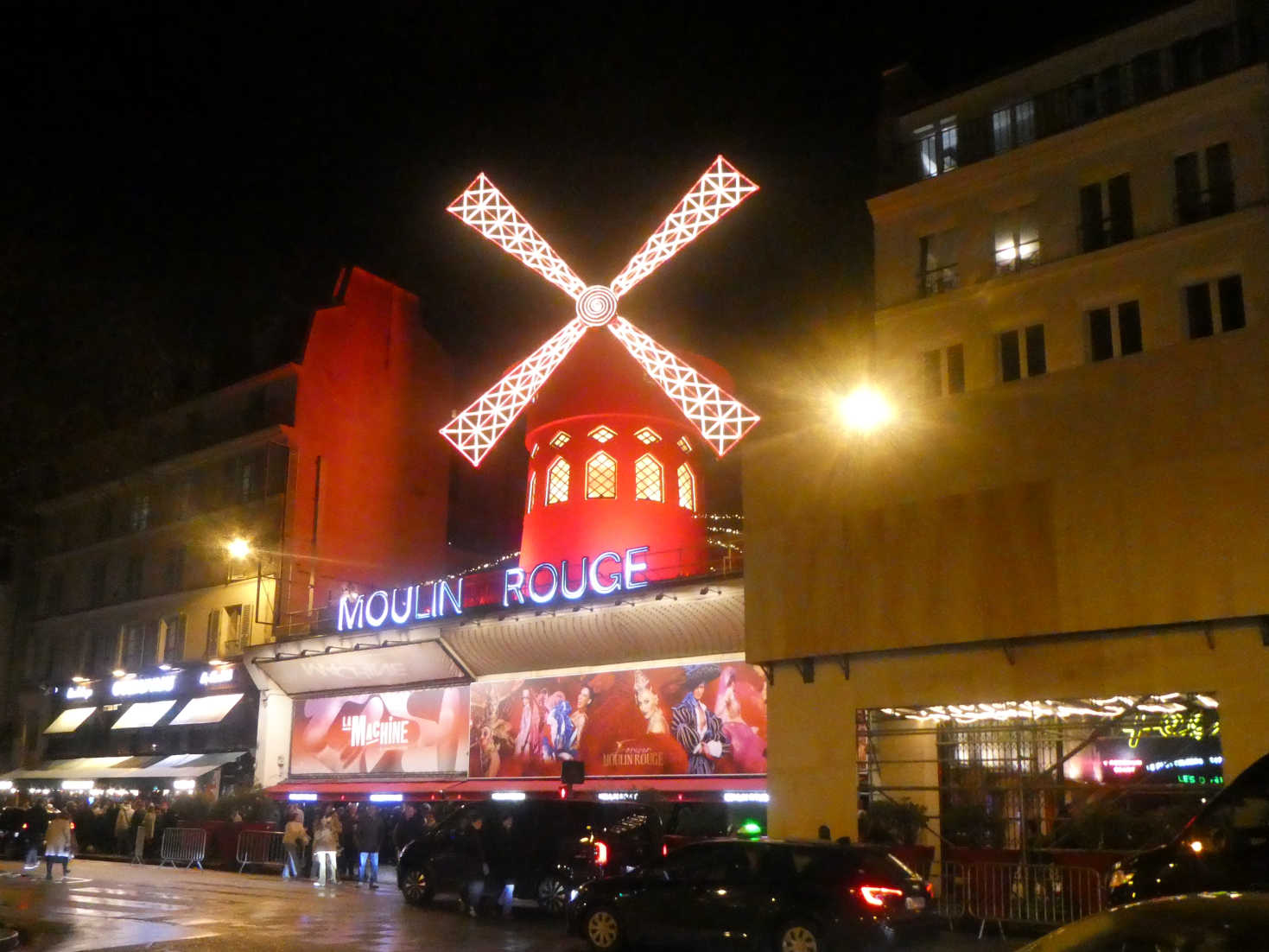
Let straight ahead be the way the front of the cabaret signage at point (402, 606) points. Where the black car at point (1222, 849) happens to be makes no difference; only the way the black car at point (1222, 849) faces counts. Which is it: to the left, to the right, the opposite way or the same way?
to the right

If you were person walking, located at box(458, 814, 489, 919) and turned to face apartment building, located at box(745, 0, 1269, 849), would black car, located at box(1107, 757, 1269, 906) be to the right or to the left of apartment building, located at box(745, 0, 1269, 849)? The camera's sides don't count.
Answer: right

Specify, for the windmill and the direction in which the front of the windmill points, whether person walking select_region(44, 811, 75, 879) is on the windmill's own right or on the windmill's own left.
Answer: on the windmill's own right

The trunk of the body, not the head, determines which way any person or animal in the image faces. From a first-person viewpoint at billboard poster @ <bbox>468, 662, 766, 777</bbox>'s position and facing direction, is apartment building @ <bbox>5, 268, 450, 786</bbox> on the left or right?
on its right

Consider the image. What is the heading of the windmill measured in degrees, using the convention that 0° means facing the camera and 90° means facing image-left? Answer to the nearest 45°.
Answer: approximately 0°

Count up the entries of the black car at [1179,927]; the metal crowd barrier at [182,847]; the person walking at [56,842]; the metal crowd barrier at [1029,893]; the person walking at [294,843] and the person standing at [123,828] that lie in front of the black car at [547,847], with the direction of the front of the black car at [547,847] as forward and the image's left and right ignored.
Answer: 4
